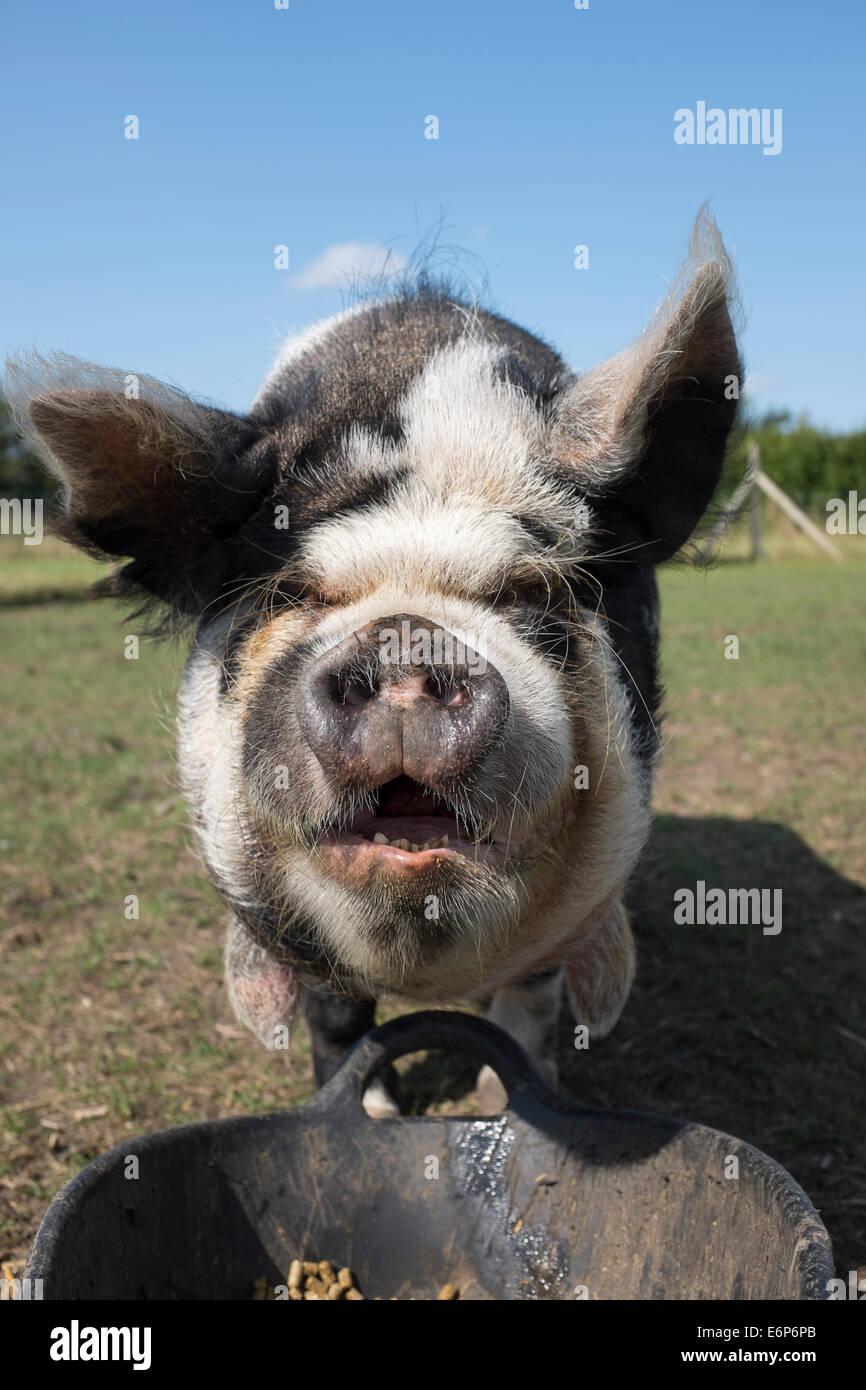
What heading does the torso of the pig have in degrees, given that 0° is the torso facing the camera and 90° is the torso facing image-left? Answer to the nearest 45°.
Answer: approximately 0°
